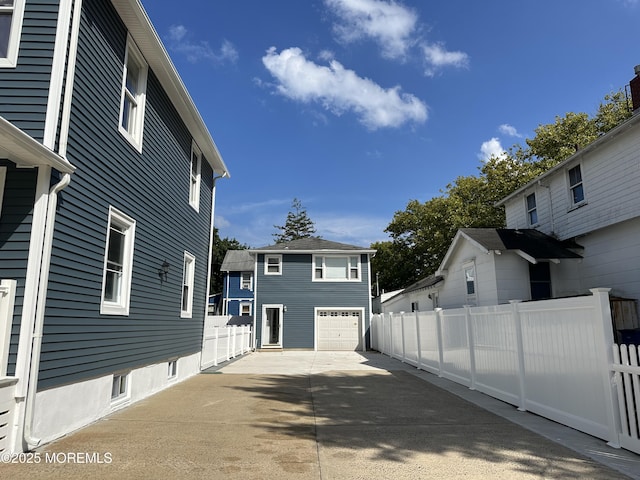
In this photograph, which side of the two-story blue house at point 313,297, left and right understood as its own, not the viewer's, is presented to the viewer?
front

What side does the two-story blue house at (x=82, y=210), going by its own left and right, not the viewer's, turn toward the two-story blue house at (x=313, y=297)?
back

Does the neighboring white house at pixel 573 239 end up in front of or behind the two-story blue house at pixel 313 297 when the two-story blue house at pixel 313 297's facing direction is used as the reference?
in front

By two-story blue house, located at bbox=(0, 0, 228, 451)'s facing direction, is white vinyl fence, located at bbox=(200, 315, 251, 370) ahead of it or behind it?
behind

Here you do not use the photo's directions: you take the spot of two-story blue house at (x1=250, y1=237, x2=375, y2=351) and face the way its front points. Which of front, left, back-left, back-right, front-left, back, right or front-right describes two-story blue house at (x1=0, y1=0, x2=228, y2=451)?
front

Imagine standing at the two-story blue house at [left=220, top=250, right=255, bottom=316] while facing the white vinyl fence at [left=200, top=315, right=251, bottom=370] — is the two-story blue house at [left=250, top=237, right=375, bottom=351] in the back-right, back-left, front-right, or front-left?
front-left

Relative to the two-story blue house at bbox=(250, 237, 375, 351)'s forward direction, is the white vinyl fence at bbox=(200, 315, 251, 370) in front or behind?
in front

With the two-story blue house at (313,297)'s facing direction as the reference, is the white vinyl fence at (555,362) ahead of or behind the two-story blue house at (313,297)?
ahead

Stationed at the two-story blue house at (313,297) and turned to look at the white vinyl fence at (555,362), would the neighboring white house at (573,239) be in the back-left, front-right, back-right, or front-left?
front-left

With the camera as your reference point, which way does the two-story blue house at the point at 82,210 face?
facing the viewer and to the left of the viewer

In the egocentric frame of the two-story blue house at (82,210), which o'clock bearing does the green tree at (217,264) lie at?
The green tree is roughly at 5 o'clock from the two-story blue house.
